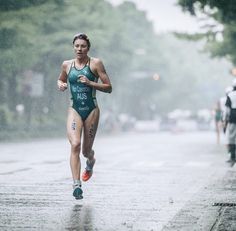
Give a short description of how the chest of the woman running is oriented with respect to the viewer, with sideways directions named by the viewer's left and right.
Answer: facing the viewer

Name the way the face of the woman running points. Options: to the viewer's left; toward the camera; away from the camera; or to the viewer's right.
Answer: toward the camera

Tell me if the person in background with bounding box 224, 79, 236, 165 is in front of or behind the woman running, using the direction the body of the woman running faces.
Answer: behind
